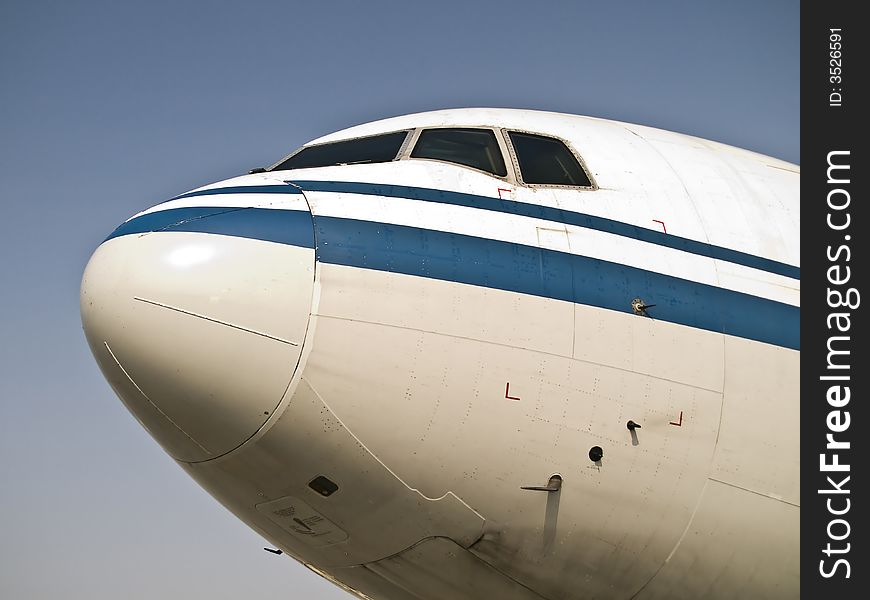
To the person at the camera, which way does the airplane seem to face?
facing the viewer and to the left of the viewer
